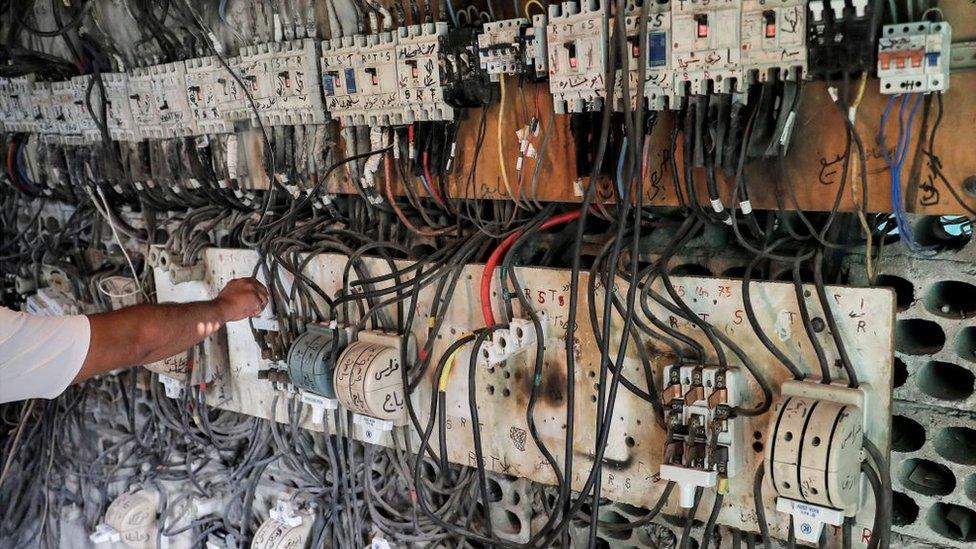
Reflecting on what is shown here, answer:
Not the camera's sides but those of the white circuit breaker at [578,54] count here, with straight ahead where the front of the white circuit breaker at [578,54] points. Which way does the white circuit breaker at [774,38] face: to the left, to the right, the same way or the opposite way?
the same way

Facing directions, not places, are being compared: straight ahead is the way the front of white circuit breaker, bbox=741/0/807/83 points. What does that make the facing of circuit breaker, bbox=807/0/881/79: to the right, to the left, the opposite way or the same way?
the same way

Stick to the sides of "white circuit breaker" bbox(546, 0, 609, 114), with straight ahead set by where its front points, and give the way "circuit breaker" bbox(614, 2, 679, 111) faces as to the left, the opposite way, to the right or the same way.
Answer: the same way

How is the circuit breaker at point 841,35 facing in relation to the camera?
toward the camera

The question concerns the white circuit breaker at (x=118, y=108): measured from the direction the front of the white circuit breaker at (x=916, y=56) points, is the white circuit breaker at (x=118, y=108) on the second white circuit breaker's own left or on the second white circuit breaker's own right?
on the second white circuit breaker's own right

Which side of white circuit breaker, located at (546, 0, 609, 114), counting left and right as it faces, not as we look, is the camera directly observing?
front

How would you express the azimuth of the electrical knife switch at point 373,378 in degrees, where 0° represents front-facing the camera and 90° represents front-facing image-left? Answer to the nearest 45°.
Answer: approximately 45°

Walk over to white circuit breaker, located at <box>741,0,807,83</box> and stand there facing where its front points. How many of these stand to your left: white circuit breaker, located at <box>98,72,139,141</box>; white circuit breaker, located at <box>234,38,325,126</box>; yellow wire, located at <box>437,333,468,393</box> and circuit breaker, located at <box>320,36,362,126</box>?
0

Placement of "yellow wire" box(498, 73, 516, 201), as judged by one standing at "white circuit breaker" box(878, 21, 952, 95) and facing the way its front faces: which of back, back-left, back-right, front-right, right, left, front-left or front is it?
right

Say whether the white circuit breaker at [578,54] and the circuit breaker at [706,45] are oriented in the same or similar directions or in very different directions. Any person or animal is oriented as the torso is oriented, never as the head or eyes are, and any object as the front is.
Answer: same or similar directions

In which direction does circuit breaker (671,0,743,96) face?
toward the camera

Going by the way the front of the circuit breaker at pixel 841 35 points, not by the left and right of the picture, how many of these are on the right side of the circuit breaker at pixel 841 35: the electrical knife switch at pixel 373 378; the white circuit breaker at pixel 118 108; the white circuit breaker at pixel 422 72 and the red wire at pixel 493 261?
4

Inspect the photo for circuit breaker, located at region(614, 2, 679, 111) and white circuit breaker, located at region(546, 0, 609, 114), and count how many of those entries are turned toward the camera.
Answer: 2

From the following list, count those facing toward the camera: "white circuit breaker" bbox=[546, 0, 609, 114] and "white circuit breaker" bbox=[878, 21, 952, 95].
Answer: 2

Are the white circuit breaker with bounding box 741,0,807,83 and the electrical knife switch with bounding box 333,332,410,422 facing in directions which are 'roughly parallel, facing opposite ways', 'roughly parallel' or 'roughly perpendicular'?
roughly parallel

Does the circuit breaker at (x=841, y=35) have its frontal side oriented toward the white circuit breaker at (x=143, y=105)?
no

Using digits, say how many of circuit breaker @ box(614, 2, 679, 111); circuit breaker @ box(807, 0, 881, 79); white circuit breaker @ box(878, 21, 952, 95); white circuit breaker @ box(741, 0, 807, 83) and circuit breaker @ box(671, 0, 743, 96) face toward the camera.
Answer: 5

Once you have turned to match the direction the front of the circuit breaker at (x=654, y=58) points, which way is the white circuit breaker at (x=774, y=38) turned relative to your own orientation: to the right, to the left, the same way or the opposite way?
the same way
